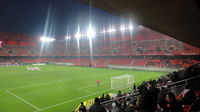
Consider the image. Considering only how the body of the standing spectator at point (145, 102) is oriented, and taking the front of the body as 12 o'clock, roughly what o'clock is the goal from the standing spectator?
The goal is roughly at 1 o'clock from the standing spectator.

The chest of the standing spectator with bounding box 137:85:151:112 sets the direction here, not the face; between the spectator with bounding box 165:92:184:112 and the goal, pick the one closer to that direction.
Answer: the goal

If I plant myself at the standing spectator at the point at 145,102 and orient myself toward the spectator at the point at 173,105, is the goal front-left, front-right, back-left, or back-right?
back-left

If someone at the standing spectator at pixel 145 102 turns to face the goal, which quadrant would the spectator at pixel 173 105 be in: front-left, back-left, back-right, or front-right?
back-right

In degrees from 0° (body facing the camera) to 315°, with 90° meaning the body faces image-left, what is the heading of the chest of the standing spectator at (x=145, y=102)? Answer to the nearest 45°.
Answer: approximately 135°
